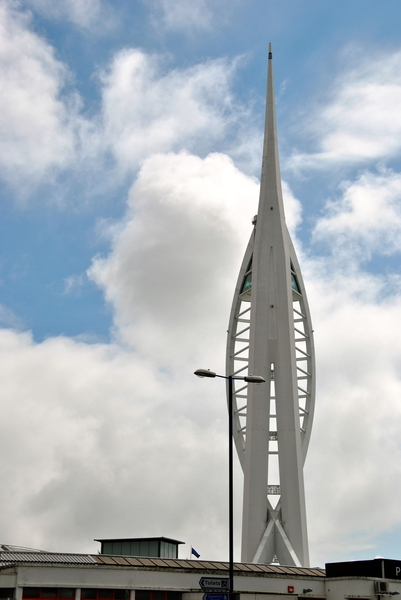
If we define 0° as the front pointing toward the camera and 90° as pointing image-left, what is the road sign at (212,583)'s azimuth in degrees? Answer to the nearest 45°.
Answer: approximately 0°
